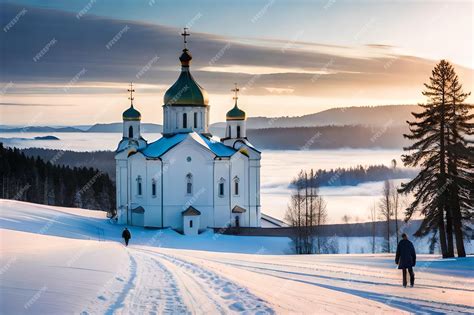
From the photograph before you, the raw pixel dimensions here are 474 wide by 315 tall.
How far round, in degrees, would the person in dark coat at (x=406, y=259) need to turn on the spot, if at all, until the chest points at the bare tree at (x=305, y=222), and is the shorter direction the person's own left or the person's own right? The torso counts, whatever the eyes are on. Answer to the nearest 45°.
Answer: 0° — they already face it

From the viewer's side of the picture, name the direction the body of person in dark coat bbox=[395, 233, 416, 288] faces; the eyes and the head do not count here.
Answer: away from the camera

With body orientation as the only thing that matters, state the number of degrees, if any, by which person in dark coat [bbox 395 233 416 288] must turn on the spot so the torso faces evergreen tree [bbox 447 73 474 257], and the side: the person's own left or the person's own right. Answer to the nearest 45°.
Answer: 0° — they already face it

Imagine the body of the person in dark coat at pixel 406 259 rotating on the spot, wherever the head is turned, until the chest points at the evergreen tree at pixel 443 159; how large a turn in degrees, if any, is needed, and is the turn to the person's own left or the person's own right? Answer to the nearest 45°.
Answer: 0° — they already face it
